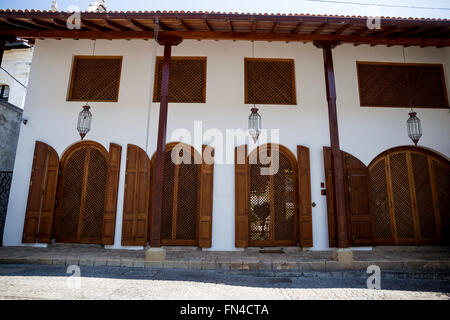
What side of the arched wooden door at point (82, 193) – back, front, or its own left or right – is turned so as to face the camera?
front

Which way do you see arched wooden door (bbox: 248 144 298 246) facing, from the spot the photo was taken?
facing the viewer

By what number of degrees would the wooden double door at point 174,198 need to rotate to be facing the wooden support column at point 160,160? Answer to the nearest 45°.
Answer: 0° — it already faces it

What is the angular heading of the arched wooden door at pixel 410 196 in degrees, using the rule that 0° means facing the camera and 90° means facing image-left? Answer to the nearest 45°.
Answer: approximately 0°

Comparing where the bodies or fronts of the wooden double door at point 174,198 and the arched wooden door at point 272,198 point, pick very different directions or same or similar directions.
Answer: same or similar directions

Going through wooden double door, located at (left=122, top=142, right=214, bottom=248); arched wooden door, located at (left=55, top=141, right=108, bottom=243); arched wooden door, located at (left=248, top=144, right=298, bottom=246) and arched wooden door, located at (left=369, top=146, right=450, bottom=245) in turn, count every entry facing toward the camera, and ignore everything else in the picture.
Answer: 4

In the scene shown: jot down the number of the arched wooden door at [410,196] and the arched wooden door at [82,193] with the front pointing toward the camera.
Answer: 2

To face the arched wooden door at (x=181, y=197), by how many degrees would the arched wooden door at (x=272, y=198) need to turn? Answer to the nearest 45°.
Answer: approximately 90° to its right

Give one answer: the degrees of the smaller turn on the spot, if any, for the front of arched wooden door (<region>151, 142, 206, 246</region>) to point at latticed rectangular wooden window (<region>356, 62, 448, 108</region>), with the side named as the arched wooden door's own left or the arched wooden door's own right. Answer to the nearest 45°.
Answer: approximately 90° to the arched wooden door's own left

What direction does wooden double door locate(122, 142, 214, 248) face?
toward the camera
